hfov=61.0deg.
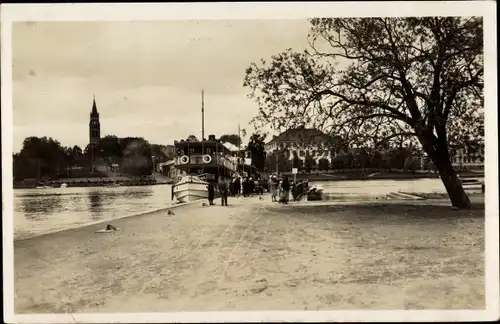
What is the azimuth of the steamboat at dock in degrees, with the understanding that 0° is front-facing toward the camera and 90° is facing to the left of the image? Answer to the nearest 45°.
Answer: approximately 45°

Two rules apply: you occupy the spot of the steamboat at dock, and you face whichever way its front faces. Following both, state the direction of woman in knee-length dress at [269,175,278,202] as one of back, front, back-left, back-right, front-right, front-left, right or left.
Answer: back-left
